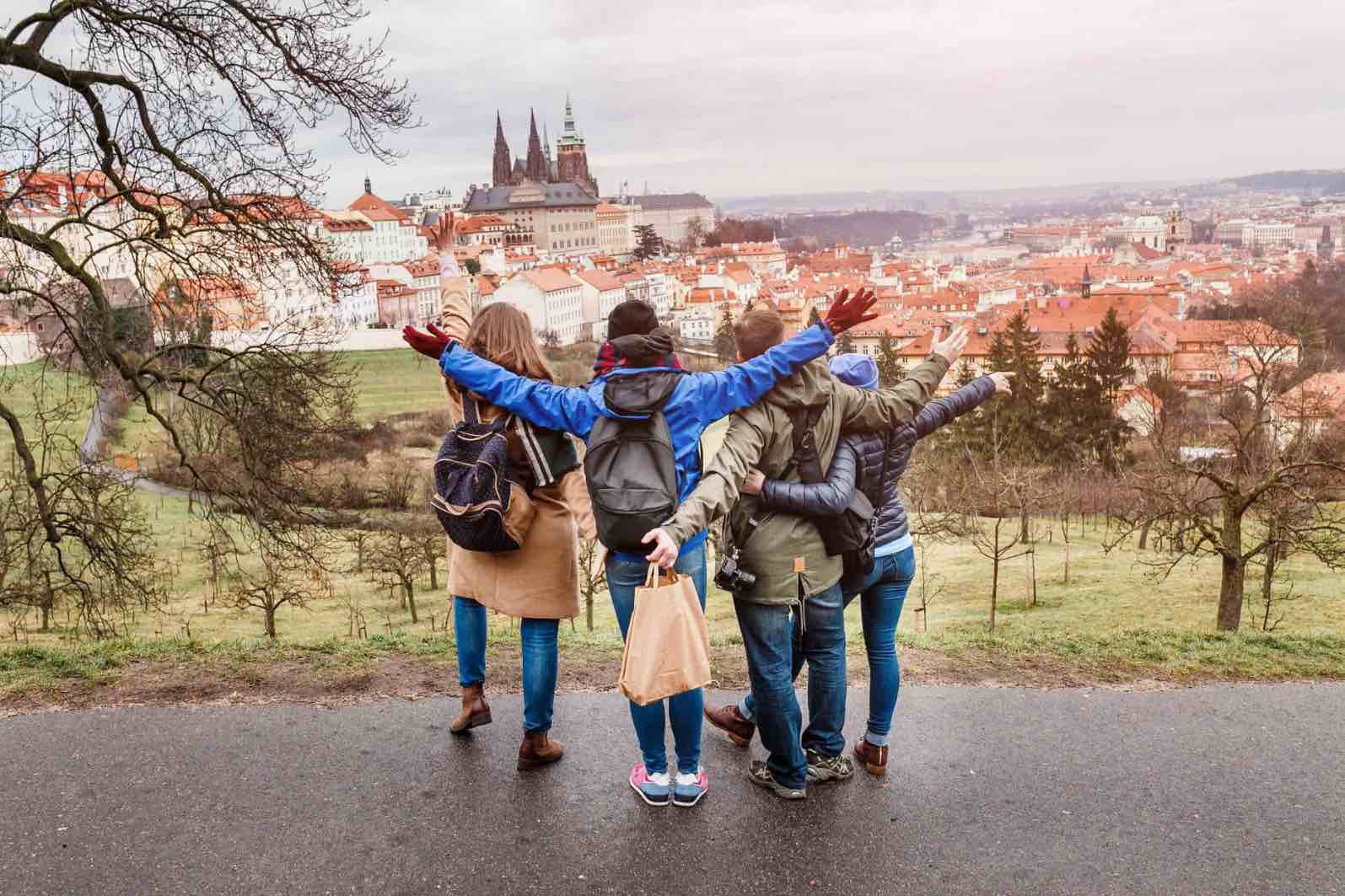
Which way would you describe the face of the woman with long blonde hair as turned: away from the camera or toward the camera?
away from the camera

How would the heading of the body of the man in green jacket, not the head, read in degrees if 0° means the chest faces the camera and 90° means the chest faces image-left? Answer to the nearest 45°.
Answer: approximately 180°

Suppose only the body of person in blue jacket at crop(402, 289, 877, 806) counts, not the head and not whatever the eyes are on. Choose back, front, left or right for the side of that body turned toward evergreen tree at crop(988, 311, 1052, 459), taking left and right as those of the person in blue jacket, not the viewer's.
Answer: front

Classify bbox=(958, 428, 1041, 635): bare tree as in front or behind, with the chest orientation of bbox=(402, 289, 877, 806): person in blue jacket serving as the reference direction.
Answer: in front

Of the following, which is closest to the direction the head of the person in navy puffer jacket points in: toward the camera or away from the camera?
away from the camera

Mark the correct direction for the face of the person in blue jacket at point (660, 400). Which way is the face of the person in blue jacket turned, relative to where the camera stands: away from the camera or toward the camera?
away from the camera

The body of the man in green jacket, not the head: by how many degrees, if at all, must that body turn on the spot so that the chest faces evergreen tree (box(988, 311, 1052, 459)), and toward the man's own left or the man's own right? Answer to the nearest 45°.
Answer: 0° — they already face it

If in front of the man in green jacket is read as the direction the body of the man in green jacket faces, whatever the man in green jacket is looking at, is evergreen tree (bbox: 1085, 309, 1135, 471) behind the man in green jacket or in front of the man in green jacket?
in front

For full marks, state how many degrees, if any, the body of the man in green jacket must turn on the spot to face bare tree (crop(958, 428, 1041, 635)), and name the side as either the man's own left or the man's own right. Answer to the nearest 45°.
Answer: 0° — they already face it

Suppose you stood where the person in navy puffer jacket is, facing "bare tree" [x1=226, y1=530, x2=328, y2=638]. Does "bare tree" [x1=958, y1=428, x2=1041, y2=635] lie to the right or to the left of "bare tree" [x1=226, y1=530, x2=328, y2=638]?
right

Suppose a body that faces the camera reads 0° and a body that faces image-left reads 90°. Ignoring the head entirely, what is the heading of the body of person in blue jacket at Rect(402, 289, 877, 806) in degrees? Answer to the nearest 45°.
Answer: approximately 180°
